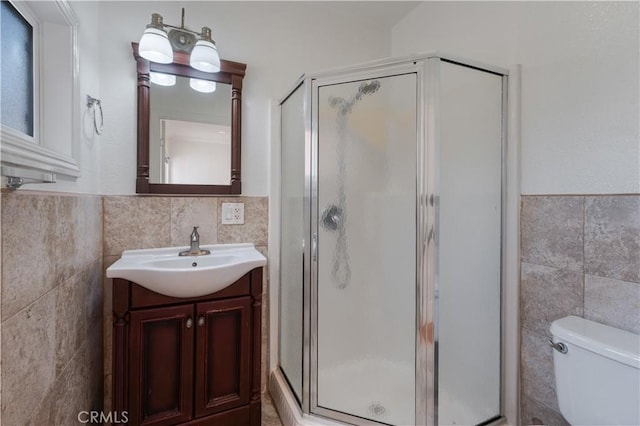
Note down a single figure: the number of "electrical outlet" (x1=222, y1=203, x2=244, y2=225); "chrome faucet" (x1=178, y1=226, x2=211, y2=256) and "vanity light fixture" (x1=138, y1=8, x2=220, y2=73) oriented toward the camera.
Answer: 3

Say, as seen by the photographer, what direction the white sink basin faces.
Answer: facing the viewer

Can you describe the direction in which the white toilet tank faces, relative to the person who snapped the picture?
facing the viewer and to the left of the viewer

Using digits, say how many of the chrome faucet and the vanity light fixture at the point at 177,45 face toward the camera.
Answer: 2

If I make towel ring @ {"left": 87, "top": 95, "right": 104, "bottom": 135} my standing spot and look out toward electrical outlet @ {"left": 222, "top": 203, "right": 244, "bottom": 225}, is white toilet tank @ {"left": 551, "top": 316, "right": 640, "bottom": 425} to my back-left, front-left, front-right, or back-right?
front-right

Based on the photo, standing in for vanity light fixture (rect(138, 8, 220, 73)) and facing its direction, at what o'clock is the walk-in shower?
The walk-in shower is roughly at 10 o'clock from the vanity light fixture.

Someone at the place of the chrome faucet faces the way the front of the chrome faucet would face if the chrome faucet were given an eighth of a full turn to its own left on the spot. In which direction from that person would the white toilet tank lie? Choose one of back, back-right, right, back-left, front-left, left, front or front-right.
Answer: front

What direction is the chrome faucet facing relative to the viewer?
toward the camera

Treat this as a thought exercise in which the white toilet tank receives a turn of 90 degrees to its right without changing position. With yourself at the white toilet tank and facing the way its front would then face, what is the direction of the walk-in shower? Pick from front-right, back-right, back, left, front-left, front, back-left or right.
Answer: front-left

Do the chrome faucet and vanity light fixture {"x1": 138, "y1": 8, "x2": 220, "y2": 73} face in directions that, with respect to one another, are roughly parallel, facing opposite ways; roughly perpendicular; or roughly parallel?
roughly parallel

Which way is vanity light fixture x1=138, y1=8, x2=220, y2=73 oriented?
toward the camera

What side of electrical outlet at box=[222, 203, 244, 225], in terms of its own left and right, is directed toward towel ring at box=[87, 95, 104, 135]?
right
